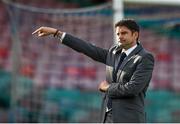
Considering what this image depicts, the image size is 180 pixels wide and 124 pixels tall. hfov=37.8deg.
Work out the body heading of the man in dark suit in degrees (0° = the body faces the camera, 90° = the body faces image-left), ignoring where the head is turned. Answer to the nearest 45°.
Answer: approximately 45°
